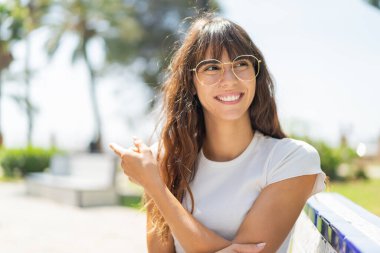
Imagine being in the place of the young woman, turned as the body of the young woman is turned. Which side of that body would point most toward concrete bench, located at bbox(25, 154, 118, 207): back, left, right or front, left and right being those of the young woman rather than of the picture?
back

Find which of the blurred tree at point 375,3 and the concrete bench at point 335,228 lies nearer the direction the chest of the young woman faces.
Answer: the concrete bench

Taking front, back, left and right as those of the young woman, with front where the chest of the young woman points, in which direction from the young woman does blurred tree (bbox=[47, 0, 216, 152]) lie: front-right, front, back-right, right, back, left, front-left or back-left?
back

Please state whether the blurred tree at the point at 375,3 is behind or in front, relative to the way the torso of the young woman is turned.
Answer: behind

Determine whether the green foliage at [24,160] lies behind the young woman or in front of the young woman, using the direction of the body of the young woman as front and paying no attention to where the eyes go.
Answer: behind

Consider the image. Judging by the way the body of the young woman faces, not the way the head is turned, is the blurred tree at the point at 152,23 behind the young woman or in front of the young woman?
behind

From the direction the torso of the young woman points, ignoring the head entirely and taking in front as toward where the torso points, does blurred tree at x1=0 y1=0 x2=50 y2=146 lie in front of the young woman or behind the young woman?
behind

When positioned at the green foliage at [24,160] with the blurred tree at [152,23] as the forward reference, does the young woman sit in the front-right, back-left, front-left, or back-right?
back-right

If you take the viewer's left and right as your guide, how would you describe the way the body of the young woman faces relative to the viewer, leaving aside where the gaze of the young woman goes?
facing the viewer
